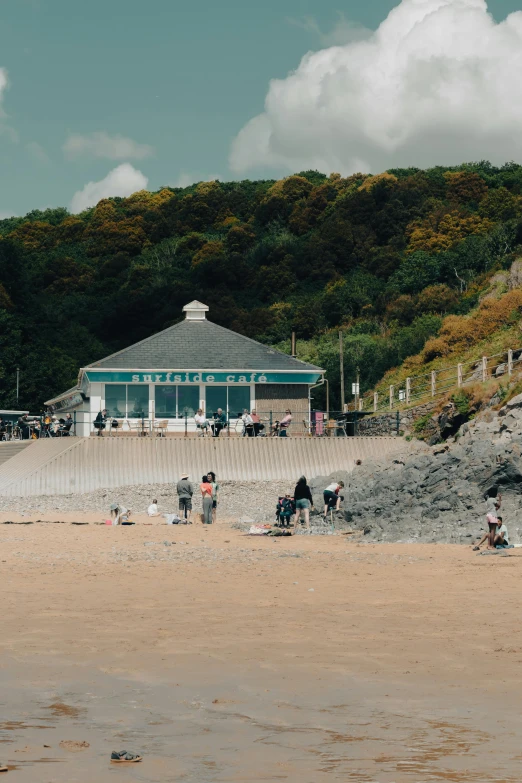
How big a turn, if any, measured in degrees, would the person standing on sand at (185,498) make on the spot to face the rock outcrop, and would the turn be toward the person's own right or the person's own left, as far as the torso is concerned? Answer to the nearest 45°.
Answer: approximately 135° to the person's own right

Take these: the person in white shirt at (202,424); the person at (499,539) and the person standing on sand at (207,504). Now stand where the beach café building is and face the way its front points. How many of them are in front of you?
3

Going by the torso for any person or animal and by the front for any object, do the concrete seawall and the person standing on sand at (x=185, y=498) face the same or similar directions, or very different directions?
very different directions

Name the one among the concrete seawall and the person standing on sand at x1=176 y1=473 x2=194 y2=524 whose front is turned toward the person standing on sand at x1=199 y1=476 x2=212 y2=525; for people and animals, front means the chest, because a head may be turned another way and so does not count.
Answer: the concrete seawall

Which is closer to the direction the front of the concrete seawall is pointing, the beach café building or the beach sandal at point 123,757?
the beach sandal

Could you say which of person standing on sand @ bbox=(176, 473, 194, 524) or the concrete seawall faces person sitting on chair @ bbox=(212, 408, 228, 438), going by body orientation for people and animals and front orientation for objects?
the person standing on sand

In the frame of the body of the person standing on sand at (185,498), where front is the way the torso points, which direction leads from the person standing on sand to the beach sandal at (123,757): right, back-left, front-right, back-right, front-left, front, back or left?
back

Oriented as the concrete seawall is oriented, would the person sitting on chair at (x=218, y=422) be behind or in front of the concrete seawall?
behind

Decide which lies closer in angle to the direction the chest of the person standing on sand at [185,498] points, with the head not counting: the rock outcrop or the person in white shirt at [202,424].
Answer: the person in white shirt

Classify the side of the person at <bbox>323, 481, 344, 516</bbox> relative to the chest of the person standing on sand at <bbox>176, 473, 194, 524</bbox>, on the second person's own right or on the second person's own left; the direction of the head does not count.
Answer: on the second person's own right

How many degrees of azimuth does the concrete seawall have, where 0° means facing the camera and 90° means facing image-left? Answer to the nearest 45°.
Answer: approximately 0°

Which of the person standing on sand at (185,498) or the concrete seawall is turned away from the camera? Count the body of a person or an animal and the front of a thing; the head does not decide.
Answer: the person standing on sand
